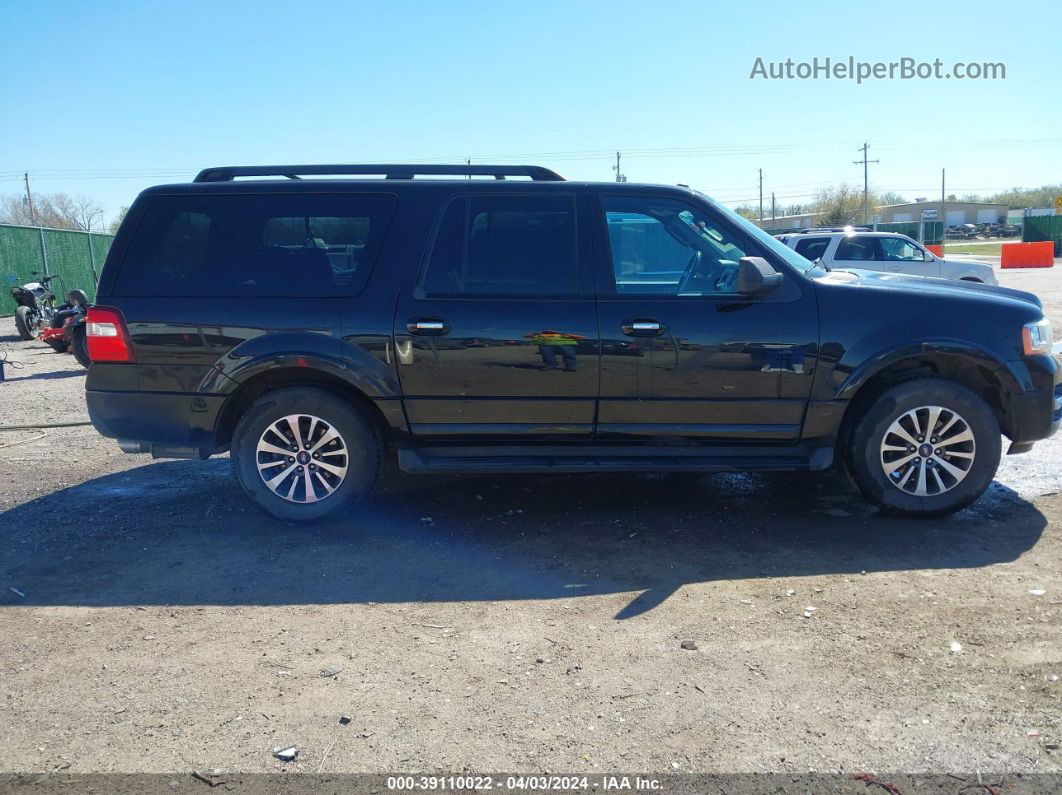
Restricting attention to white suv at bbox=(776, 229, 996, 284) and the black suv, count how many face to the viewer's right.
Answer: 2

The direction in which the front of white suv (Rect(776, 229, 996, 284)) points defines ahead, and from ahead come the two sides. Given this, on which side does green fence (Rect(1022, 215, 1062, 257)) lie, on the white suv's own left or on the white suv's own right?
on the white suv's own left

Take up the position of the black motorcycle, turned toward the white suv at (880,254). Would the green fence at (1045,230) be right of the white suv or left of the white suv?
left

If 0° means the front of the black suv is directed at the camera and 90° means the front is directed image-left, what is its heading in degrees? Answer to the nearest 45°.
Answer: approximately 270°

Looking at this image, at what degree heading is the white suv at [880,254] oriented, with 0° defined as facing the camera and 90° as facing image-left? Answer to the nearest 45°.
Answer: approximately 270°

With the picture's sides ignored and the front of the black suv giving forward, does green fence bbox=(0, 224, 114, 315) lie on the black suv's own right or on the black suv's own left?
on the black suv's own left

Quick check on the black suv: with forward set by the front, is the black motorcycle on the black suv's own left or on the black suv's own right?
on the black suv's own left

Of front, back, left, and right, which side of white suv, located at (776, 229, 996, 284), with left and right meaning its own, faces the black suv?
right

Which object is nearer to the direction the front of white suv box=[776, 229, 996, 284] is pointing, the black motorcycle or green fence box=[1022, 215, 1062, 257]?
the green fence

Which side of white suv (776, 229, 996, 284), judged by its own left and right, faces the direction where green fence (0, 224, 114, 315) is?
back
